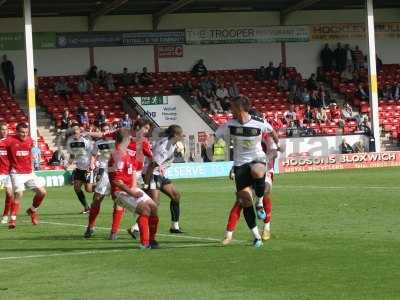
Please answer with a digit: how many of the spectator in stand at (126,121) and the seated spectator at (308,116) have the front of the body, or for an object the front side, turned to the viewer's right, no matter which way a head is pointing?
0

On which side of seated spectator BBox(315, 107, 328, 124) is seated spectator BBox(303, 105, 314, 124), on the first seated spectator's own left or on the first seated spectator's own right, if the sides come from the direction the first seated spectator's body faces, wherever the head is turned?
on the first seated spectator's own right

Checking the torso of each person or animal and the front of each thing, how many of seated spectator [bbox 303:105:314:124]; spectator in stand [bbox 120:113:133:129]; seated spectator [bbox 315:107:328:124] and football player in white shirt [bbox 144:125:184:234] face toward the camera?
3

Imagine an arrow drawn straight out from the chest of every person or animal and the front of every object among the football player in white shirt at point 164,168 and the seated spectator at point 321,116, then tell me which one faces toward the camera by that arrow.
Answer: the seated spectator

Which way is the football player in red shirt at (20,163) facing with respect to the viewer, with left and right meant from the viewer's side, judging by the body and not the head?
facing the viewer and to the right of the viewer

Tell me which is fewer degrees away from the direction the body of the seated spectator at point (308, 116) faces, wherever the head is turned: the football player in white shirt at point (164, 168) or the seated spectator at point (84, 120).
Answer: the football player in white shirt

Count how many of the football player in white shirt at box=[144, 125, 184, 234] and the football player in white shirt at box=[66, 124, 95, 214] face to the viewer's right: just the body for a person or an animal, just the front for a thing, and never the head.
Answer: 1

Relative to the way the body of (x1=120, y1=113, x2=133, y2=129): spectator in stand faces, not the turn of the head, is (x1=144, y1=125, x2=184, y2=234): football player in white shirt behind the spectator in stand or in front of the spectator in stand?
in front

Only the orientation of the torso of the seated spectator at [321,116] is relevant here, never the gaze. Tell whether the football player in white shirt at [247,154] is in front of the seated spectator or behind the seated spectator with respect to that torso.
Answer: in front

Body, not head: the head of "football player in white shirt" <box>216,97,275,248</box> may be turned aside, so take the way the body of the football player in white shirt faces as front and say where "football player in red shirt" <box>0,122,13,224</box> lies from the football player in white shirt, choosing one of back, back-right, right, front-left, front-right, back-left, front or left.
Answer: back-right

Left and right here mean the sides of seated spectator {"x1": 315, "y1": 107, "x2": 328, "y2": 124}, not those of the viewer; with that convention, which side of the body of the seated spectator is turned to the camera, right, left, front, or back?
front

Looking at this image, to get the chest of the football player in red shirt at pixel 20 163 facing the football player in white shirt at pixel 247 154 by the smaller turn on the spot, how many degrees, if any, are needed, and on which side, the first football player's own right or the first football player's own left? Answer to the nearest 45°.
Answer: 0° — they already face them
